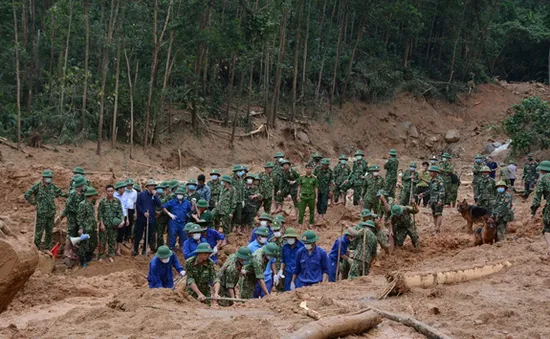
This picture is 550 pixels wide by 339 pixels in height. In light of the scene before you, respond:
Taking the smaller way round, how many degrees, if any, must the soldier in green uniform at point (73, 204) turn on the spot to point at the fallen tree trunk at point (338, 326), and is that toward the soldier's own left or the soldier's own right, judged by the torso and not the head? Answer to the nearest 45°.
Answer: approximately 90° to the soldier's own right

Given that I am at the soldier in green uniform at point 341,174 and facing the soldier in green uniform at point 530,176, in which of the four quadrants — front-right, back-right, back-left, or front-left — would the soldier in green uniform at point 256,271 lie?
back-right

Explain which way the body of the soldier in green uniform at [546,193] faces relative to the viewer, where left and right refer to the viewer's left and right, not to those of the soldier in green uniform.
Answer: facing to the left of the viewer

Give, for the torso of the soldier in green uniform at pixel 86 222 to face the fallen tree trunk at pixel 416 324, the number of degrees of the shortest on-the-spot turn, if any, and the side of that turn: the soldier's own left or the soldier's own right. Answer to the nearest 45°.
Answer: approximately 45° to the soldier's own right

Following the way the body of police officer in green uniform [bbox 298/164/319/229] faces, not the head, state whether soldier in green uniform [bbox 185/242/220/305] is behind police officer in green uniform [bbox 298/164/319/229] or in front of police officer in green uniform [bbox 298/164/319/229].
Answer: in front
